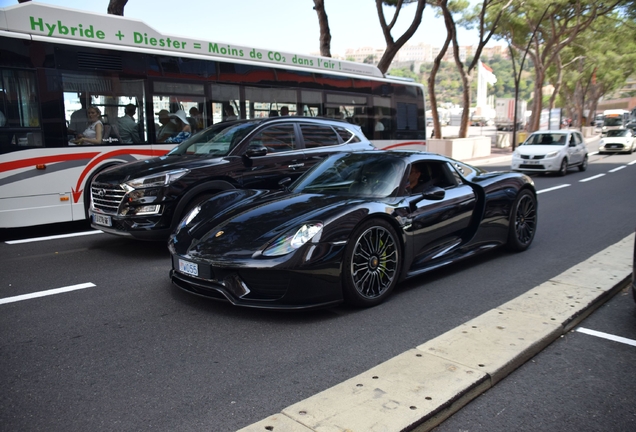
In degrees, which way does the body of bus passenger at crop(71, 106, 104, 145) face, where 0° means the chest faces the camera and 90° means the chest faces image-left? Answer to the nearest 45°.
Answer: approximately 45°

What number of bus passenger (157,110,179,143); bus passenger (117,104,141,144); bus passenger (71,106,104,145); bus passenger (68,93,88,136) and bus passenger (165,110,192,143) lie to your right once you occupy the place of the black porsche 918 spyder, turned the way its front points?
5

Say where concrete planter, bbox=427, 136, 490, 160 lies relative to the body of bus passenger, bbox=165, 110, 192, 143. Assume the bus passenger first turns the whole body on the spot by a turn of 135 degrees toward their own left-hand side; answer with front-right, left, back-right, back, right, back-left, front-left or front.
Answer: left

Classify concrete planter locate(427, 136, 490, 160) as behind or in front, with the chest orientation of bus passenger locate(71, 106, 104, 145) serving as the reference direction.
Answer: behind

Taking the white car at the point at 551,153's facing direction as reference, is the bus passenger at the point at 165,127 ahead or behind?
ahead

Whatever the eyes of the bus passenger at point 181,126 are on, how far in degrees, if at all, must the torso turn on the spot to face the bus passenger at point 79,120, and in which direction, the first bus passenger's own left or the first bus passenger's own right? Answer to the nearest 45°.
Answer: approximately 45° to the first bus passenger's own left

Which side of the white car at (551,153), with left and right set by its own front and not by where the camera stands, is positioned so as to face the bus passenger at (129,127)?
front

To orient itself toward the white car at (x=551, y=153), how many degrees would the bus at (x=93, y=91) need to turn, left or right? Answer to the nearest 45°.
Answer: approximately 180°

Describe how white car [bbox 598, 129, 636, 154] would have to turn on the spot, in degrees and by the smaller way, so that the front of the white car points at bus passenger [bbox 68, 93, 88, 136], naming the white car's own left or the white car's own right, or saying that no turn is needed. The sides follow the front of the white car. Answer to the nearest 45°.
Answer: approximately 45° to the white car's own left

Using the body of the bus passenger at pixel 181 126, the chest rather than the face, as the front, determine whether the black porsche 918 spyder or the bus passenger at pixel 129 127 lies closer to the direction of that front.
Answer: the bus passenger

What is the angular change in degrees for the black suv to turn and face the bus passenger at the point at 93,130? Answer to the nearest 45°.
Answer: approximately 90° to its right

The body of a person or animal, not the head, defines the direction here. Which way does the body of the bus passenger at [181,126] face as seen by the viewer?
to the viewer's left

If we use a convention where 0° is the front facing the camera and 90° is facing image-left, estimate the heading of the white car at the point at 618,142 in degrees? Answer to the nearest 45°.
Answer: approximately 45°

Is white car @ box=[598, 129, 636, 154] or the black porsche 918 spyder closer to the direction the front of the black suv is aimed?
the black porsche 918 spyder
